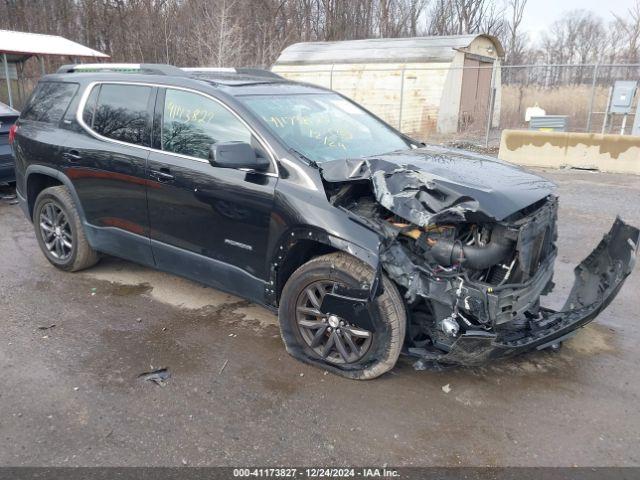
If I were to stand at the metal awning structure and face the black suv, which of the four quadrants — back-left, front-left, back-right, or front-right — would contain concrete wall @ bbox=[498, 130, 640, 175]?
front-left

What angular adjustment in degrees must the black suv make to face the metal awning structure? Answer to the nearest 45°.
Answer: approximately 180°

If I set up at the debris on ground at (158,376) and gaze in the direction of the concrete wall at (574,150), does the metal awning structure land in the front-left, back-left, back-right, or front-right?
front-left

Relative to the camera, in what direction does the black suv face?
facing the viewer and to the right of the viewer

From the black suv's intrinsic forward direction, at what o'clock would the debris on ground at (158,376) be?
The debris on ground is roughly at 4 o'clock from the black suv.

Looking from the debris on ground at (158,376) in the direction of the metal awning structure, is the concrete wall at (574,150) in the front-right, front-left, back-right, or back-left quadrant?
front-right

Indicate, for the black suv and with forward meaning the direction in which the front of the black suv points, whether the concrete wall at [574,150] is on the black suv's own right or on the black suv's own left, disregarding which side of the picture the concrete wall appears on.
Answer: on the black suv's own left
